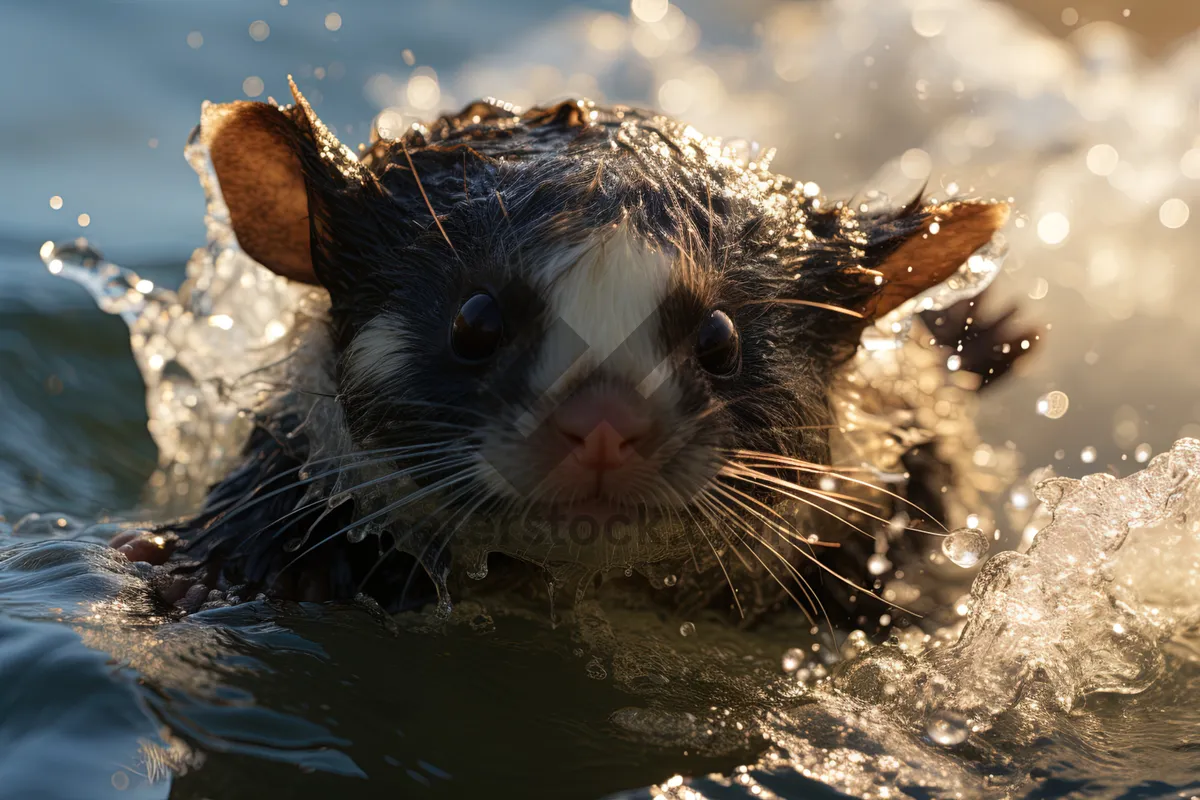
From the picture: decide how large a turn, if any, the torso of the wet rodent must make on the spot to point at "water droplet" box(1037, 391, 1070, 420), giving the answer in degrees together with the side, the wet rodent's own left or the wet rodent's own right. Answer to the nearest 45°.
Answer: approximately 135° to the wet rodent's own left

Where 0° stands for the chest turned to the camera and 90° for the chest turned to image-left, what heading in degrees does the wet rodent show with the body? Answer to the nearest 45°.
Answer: approximately 0°

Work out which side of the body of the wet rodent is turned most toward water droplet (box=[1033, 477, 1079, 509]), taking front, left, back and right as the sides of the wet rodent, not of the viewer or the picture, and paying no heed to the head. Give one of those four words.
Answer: left

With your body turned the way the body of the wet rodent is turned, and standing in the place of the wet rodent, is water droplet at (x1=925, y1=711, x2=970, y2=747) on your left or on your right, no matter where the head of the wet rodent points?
on your left
